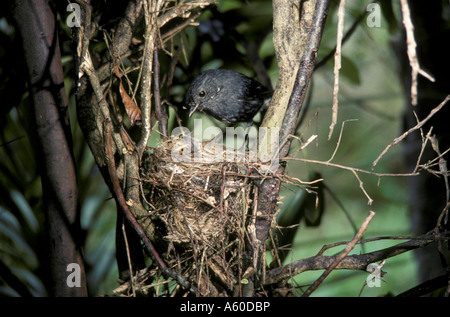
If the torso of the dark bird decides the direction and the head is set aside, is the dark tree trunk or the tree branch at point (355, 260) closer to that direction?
the dark tree trunk

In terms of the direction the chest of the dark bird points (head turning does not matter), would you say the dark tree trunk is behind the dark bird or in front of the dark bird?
in front

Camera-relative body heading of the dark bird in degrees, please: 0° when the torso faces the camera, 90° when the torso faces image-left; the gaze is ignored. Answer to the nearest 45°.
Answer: approximately 45°

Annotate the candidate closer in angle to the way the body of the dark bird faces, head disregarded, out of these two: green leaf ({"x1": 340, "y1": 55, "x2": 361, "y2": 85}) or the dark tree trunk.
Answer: the dark tree trunk

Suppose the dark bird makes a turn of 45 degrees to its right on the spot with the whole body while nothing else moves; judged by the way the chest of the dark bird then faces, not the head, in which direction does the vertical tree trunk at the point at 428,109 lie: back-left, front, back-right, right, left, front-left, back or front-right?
back

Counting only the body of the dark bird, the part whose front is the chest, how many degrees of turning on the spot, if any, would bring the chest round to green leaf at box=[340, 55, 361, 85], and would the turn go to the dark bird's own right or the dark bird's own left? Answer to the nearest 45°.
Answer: approximately 135° to the dark bird's own left

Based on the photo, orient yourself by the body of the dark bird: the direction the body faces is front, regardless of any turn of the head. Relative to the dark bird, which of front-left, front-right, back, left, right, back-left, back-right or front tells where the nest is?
front-left
